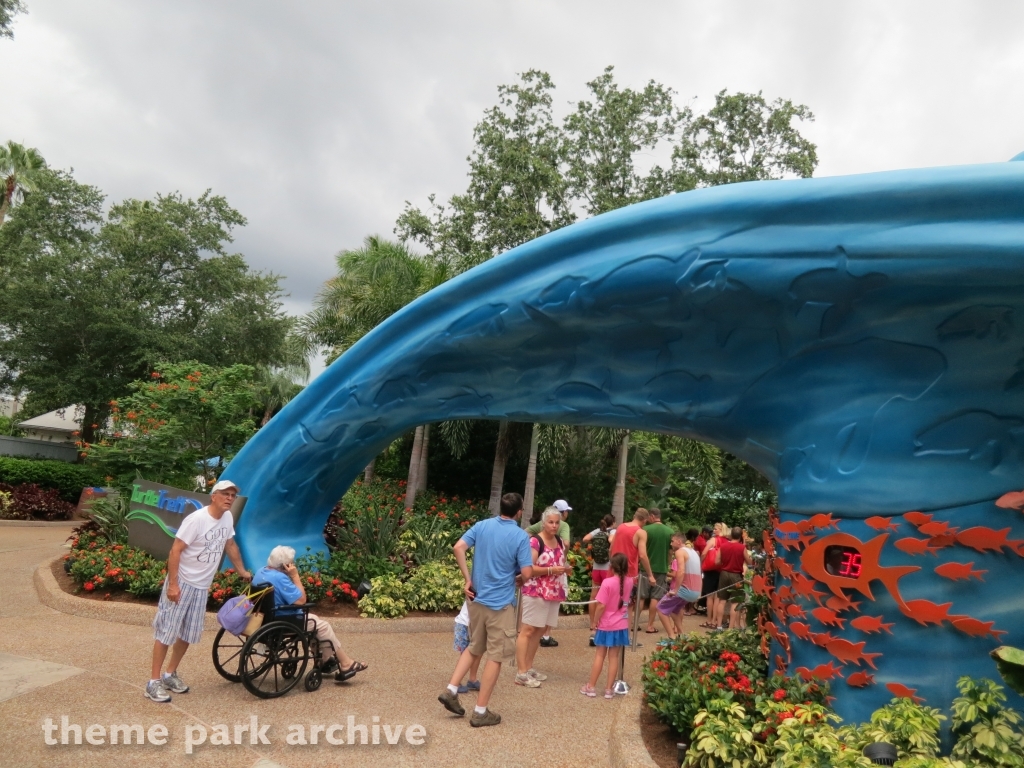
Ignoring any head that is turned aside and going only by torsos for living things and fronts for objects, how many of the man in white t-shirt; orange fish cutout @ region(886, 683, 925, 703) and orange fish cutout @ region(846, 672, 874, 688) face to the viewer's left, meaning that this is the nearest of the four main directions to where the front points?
2

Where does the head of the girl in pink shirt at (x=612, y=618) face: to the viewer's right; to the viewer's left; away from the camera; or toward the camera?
away from the camera

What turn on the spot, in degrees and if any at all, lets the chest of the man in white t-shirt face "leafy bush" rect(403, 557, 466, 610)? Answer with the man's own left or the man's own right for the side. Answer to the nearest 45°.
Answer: approximately 90° to the man's own left

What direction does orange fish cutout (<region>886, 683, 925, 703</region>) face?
to the viewer's left

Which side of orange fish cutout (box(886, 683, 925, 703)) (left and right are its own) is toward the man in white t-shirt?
front

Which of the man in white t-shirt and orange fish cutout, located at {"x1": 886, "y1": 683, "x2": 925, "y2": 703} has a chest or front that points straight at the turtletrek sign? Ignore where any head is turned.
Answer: the orange fish cutout

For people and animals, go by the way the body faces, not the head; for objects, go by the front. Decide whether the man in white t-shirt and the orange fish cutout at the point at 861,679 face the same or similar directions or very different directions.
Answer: very different directions

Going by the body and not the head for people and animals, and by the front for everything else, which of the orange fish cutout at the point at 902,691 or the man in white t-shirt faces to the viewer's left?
the orange fish cutout

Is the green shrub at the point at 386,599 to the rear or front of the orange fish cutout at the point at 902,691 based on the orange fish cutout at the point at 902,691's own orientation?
to the front

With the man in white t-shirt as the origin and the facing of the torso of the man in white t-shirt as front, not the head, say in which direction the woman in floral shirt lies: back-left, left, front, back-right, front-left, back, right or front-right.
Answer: front-left

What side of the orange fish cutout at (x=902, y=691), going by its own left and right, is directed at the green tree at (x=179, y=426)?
front

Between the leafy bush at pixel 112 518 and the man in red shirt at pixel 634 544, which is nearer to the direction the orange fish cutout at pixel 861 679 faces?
the leafy bush

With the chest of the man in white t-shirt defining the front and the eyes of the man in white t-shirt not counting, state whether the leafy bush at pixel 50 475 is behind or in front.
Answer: behind

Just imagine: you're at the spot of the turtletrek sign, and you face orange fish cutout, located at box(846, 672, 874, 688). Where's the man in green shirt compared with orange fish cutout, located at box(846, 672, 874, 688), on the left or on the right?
left

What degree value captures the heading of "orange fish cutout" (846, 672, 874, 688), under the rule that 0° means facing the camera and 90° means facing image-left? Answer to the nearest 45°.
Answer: approximately 90°
